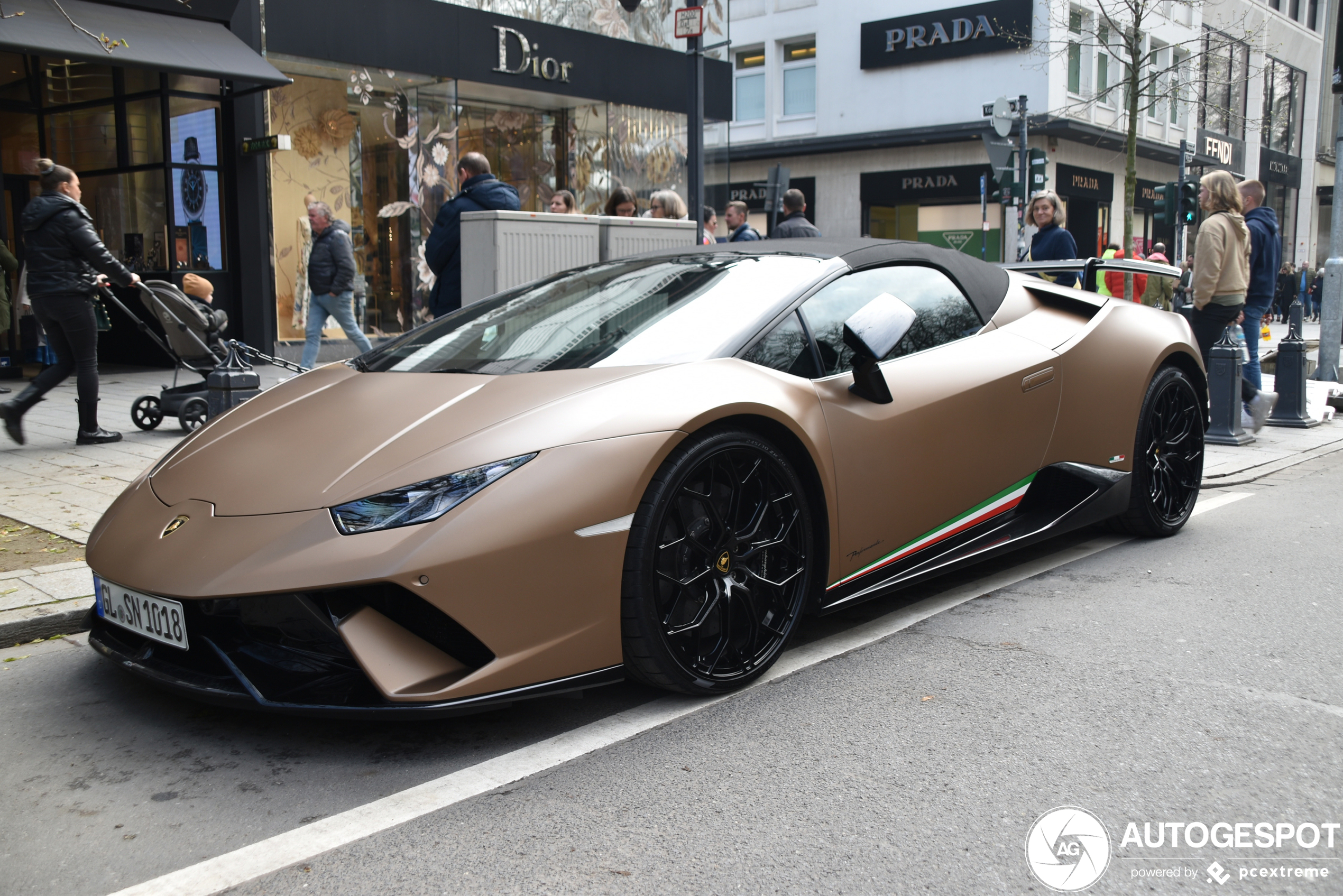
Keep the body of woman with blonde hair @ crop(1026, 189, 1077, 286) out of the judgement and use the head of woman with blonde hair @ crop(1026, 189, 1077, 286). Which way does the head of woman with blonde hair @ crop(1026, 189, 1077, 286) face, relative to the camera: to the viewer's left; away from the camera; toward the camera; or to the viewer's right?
toward the camera

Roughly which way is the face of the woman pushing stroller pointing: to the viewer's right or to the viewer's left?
to the viewer's right

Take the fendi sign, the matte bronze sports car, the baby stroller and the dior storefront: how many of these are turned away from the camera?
0

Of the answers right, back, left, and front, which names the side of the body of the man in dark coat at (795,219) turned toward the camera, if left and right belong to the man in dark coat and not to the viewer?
back

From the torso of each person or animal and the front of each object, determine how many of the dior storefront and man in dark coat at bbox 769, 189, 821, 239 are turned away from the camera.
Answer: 1

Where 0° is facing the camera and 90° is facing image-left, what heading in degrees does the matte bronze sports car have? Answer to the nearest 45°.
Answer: approximately 45°

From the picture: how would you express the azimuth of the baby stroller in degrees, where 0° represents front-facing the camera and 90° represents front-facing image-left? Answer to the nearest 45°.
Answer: approximately 270°

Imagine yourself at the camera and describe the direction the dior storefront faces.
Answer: facing the viewer and to the right of the viewer

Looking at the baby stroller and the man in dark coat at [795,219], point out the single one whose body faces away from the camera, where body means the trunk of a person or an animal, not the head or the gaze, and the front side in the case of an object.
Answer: the man in dark coat

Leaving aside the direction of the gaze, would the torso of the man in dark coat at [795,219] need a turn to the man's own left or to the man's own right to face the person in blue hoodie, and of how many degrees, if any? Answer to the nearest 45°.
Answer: approximately 90° to the man's own right

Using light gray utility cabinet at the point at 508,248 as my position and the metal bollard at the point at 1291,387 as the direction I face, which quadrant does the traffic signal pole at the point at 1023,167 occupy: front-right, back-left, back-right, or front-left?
front-left

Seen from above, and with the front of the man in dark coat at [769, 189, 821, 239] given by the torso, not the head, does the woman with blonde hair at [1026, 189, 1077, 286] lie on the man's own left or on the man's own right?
on the man's own right

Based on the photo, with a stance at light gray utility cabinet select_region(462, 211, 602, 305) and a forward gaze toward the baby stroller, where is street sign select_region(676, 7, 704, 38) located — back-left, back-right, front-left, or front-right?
back-right
